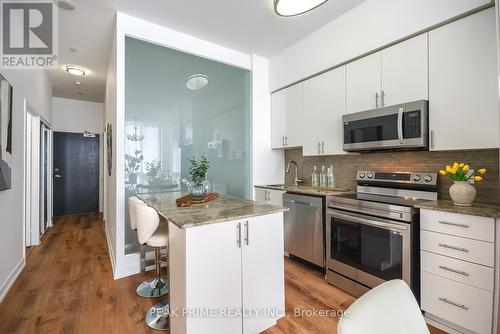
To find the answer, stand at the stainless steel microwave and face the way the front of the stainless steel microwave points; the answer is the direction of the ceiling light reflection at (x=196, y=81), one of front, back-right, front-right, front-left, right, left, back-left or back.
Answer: front-right

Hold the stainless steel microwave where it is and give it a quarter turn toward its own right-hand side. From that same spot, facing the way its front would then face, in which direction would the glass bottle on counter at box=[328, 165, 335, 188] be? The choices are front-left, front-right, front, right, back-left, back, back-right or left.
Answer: front

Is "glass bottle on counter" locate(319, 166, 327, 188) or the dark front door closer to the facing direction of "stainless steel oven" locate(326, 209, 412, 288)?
the dark front door

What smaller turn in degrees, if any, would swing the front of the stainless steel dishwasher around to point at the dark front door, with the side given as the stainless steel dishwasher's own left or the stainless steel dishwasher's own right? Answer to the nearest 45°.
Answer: approximately 45° to the stainless steel dishwasher's own right

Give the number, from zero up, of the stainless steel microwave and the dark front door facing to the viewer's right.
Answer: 0

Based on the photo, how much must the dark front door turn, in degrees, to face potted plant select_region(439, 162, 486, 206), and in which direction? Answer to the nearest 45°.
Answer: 0° — it already faces it

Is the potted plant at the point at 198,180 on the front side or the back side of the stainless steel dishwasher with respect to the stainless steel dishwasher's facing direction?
on the front side

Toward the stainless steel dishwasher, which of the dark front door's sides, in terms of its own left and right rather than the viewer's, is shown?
front

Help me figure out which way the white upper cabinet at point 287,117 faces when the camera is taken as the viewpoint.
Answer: facing the viewer and to the left of the viewer

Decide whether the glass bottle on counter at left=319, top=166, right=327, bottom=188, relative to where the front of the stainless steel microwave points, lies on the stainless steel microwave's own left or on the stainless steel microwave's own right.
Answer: on the stainless steel microwave's own right

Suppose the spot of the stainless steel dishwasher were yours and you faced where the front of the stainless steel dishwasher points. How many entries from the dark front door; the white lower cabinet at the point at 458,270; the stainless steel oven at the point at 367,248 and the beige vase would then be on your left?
3

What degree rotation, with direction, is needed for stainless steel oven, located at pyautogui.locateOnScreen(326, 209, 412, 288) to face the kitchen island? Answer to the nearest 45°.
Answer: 0° — it already faces it

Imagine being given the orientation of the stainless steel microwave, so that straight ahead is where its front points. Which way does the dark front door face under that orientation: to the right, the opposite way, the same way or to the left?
to the left

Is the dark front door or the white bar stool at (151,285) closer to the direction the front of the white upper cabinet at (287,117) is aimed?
the white bar stool

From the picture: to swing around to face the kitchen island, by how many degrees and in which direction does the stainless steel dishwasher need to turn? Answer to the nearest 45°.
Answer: approximately 45° to its left
